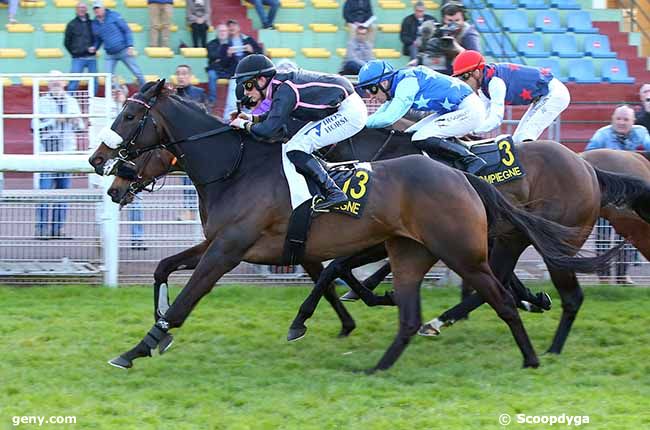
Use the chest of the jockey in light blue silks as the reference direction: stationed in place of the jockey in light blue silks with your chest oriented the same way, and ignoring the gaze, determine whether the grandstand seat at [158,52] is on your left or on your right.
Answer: on your right

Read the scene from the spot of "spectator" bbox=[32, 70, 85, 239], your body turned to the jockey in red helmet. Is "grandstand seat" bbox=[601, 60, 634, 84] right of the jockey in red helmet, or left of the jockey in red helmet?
left

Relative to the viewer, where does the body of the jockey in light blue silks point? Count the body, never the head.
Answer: to the viewer's left

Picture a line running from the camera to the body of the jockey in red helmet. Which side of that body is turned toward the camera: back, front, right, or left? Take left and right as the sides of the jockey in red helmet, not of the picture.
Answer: left

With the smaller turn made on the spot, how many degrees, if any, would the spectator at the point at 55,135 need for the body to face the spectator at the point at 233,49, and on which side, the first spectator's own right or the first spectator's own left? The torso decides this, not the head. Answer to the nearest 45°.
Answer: approximately 135° to the first spectator's own left

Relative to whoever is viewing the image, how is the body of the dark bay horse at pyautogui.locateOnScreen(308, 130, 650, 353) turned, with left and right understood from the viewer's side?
facing to the left of the viewer

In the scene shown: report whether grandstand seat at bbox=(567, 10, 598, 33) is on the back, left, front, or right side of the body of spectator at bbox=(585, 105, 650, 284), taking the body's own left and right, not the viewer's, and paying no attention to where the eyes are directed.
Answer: back

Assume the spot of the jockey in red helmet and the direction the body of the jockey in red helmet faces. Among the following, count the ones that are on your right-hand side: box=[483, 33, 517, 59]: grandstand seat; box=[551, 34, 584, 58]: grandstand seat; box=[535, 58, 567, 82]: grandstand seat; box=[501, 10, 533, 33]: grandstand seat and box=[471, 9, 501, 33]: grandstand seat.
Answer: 5

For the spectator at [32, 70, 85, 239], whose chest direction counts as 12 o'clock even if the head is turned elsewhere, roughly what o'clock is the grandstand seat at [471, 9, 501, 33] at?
The grandstand seat is roughly at 8 o'clock from the spectator.

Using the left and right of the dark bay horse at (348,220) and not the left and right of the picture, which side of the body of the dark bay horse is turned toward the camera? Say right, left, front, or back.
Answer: left

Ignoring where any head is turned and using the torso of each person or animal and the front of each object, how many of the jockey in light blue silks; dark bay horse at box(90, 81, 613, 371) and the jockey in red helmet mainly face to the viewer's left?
3
